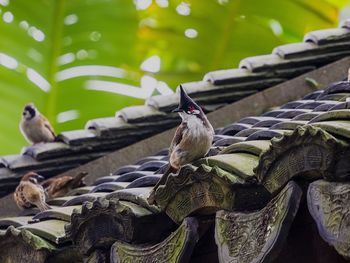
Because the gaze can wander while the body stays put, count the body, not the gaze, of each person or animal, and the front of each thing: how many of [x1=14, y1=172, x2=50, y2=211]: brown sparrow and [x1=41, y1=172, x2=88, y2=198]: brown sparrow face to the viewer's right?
0

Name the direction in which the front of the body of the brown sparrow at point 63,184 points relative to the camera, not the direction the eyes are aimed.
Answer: to the viewer's left

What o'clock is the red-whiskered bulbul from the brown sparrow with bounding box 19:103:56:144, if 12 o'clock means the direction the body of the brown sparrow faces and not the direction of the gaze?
The red-whiskered bulbul is roughly at 10 o'clock from the brown sparrow.

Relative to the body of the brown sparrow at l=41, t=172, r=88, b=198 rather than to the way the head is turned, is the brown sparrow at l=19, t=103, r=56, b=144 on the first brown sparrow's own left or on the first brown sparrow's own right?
on the first brown sparrow's own right
